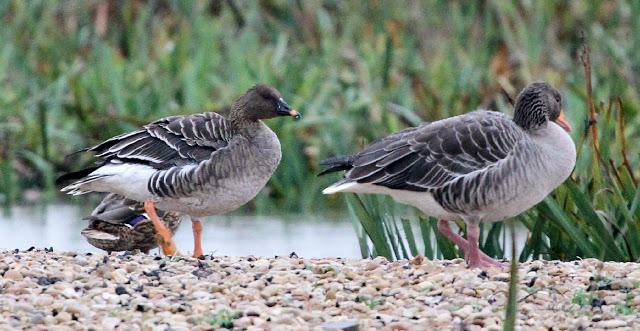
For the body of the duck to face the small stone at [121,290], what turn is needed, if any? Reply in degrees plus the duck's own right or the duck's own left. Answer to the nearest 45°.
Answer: approximately 90° to the duck's own right

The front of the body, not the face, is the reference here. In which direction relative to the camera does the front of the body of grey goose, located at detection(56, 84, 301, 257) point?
to the viewer's right

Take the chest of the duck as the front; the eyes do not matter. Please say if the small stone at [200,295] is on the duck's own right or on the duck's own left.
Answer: on the duck's own right

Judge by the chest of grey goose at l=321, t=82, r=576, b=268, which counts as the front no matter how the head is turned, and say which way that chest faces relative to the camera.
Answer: to the viewer's right

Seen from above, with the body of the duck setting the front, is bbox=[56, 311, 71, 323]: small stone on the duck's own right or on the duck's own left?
on the duck's own right

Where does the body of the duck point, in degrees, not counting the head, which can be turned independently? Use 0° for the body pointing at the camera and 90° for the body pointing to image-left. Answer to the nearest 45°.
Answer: approximately 270°

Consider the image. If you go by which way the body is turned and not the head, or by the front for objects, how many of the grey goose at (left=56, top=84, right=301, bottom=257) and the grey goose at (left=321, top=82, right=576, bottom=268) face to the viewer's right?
2
